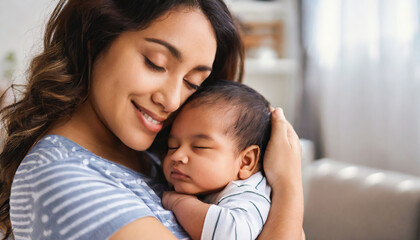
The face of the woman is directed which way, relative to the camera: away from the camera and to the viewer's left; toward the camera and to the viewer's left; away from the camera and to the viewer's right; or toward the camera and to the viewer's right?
toward the camera and to the viewer's right

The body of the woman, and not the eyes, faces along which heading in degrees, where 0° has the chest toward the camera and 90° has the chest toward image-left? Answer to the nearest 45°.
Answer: approximately 315°

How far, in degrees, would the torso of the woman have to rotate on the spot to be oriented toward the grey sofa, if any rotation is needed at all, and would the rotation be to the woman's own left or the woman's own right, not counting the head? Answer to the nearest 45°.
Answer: approximately 90° to the woman's own left

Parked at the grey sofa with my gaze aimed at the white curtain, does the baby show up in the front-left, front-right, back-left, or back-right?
back-left

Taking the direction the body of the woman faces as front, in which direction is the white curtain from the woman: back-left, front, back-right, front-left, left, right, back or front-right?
left
